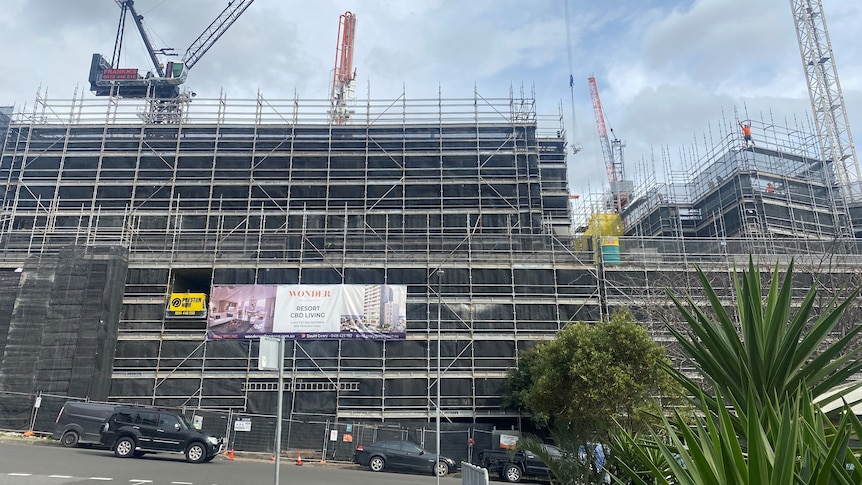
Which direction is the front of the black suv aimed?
to the viewer's right

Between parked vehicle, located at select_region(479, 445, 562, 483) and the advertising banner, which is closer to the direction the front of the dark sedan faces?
the parked vehicle

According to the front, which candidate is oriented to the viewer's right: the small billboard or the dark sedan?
the dark sedan

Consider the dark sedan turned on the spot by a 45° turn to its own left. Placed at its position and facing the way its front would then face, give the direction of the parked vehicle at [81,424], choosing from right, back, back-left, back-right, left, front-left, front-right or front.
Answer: back-left

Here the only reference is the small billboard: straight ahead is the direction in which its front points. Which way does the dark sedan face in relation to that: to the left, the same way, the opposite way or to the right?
to the left

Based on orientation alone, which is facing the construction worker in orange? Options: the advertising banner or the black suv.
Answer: the black suv

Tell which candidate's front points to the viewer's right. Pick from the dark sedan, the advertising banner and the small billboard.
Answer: the dark sedan

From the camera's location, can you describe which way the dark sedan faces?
facing to the right of the viewer

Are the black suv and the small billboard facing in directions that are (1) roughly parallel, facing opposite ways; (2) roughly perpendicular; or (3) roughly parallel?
roughly perpendicular

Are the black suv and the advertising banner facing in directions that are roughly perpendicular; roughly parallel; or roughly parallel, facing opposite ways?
roughly perpendicular
